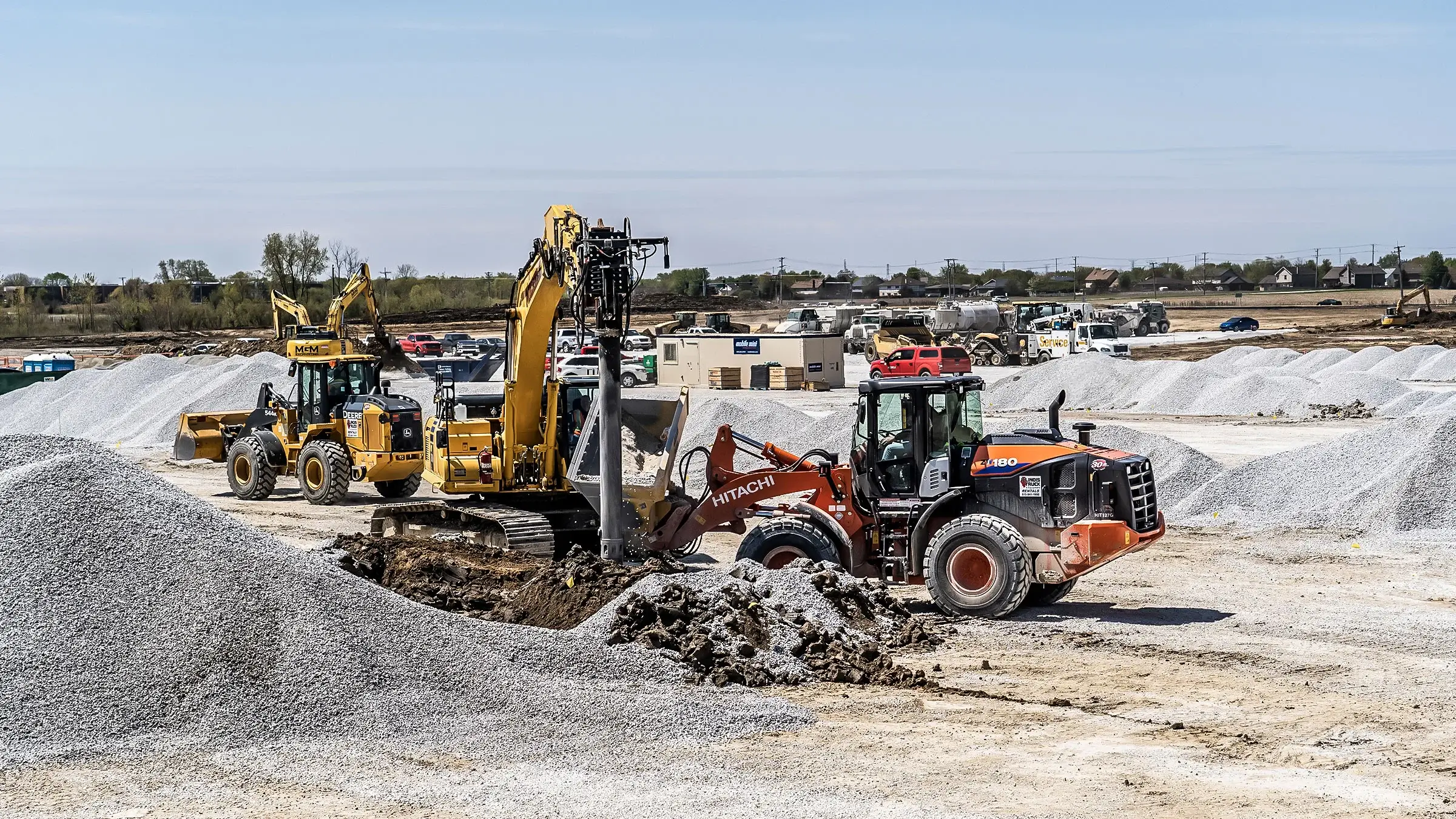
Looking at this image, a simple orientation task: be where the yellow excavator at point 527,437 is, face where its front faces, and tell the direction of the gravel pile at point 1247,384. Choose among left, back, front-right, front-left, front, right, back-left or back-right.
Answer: left

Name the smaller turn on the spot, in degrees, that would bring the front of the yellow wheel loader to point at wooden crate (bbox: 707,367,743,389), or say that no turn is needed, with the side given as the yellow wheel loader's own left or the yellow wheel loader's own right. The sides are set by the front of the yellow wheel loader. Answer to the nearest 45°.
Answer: approximately 90° to the yellow wheel loader's own right

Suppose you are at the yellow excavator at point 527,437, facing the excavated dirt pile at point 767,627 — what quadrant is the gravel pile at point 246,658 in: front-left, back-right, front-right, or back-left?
front-right

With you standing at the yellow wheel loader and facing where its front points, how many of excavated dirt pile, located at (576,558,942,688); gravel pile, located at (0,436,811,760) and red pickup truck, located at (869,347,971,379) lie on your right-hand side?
1

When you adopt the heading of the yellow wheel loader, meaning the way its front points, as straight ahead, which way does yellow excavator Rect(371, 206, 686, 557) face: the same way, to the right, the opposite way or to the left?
the opposite way

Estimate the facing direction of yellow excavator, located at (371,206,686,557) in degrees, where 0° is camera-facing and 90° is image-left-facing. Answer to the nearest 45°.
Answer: approximately 315°

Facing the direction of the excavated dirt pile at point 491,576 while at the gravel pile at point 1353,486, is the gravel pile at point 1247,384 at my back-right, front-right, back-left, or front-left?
back-right

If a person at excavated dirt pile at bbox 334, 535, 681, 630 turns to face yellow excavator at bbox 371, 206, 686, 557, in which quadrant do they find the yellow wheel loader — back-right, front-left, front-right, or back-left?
front-left

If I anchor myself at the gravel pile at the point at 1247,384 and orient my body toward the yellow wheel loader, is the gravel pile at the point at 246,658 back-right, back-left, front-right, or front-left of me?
front-left

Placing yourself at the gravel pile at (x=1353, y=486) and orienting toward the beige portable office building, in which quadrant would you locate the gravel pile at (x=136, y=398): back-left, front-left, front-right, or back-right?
front-left

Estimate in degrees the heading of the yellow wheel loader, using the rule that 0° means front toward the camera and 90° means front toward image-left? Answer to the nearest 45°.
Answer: approximately 135°

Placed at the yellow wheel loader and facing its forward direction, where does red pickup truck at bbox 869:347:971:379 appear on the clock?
The red pickup truck is roughly at 3 o'clock from the yellow wheel loader.

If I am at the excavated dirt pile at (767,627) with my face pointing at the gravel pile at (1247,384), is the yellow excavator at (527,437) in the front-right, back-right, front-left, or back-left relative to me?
front-left

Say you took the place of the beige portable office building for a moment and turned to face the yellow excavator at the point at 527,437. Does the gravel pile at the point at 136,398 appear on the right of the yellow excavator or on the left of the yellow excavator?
right

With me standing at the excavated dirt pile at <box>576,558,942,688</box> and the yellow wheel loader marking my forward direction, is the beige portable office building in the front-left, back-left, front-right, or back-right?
front-right

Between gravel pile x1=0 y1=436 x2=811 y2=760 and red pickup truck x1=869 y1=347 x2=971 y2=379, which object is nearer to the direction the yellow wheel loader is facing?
the red pickup truck

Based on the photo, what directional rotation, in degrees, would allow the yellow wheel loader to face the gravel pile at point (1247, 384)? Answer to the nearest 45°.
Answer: approximately 90° to its right
